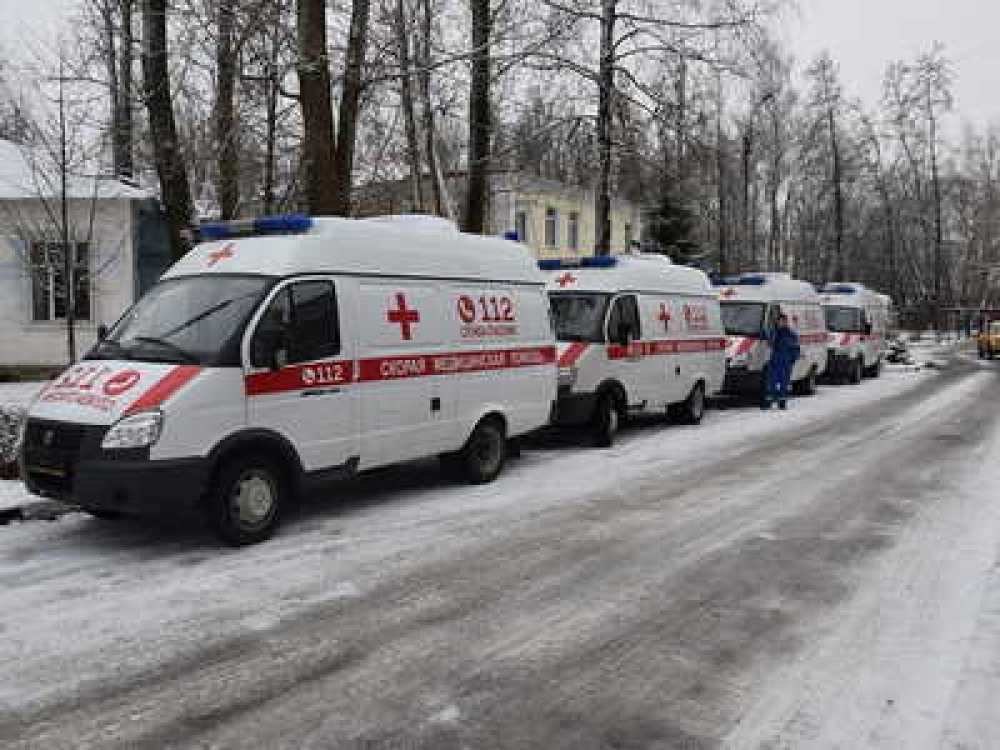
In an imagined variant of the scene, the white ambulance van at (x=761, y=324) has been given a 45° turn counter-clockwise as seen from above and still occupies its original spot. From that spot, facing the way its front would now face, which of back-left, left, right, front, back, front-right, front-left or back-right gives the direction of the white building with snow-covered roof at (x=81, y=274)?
right

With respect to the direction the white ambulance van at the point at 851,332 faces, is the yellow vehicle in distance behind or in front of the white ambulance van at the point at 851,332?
behind

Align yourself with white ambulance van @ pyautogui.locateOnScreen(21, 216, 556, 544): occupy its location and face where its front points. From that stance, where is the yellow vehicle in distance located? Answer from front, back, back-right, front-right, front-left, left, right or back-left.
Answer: back

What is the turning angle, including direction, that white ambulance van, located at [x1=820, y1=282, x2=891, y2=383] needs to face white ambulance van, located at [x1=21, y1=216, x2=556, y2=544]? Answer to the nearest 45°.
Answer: approximately 45° to its left

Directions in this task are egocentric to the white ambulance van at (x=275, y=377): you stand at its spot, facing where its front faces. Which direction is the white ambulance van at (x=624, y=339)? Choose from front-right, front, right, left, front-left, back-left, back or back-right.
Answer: back

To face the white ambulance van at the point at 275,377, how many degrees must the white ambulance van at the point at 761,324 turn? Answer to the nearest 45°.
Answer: approximately 45° to its left

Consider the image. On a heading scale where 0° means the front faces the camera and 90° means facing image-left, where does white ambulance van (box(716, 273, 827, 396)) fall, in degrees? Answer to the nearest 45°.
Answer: approximately 45°

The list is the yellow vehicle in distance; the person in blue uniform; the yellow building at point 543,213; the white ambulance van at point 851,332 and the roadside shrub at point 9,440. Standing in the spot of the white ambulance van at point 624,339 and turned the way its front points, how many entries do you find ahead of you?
1

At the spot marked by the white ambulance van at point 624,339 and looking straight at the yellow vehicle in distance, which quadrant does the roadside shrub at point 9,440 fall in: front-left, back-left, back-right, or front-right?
back-left

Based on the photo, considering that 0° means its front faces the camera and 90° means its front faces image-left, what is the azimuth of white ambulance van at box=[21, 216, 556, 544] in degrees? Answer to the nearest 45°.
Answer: approximately 45°

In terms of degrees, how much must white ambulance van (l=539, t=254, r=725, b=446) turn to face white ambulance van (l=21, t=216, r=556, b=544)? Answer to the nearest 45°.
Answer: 0° — it already faces it
